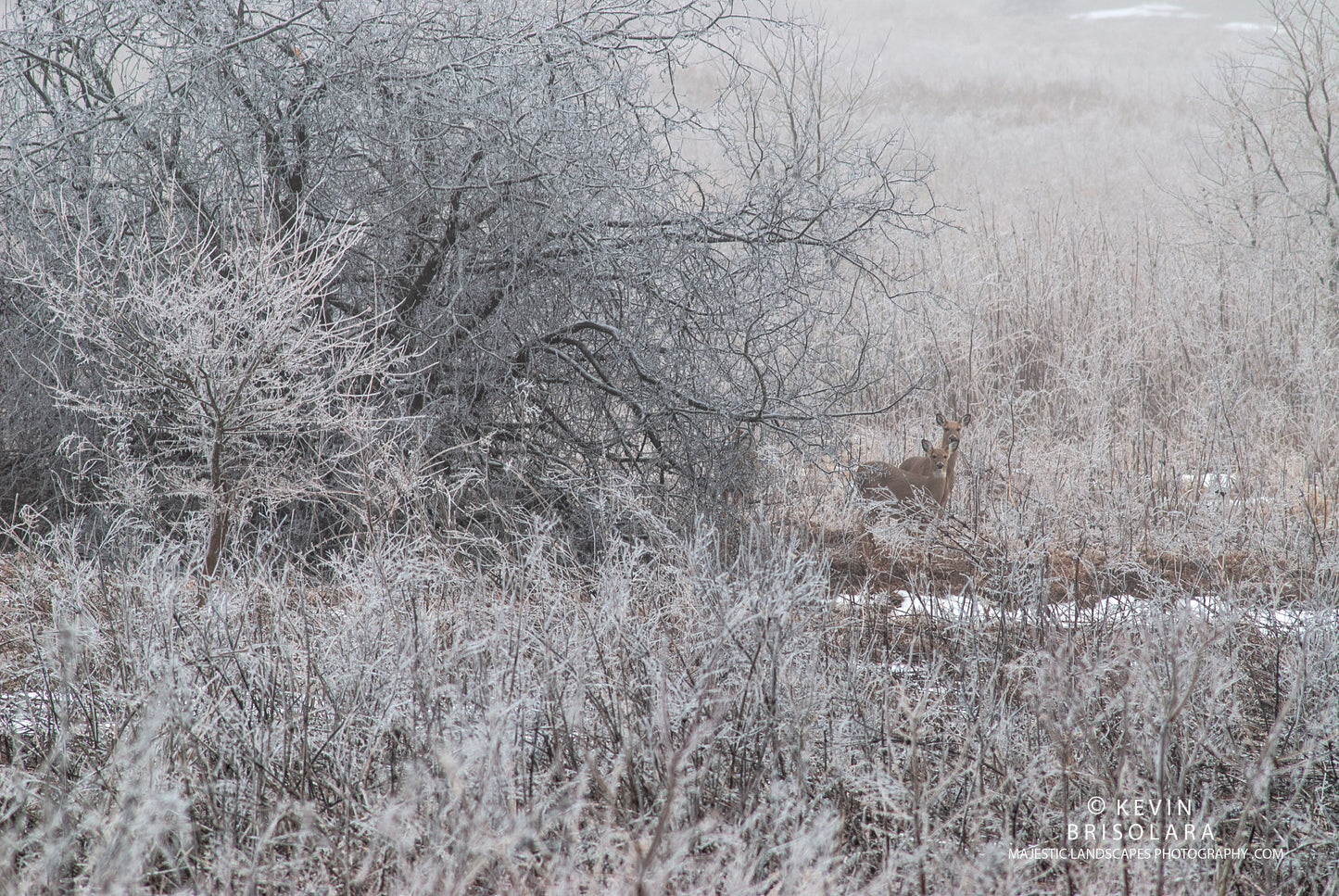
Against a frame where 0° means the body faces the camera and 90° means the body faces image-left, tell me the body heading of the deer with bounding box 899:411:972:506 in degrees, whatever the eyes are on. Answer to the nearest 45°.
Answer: approximately 315°

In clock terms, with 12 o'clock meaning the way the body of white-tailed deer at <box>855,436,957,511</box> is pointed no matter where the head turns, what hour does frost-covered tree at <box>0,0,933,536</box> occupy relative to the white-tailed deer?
The frost-covered tree is roughly at 5 o'clock from the white-tailed deer.

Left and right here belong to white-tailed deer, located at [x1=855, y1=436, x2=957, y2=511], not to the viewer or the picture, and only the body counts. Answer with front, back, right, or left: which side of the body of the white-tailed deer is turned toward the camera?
right

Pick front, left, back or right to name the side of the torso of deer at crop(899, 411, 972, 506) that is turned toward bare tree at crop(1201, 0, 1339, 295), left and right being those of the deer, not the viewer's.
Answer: left

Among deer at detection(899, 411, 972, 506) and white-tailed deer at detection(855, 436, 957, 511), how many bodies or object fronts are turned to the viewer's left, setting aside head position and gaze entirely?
0
